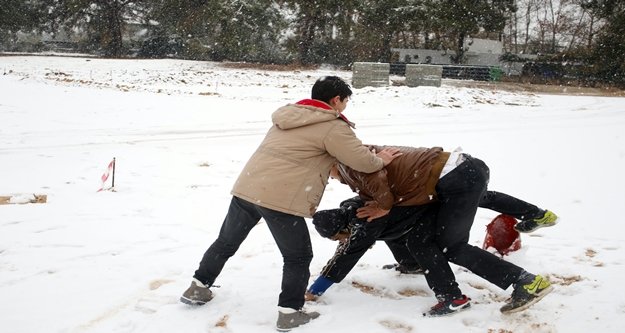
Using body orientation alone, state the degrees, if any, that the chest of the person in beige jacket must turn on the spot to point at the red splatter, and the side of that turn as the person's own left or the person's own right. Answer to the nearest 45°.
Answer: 0° — they already face it

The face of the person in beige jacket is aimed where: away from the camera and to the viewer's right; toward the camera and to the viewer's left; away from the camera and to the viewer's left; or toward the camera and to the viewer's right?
away from the camera and to the viewer's right

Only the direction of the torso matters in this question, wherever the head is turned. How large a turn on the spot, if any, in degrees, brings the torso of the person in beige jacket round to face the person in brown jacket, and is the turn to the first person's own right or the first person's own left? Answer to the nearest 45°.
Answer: approximately 45° to the first person's own right

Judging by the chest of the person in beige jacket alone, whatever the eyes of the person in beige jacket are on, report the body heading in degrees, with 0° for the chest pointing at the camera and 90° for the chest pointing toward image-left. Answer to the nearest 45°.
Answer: approximately 225°

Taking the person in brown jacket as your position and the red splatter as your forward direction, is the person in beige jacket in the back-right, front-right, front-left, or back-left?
back-left
